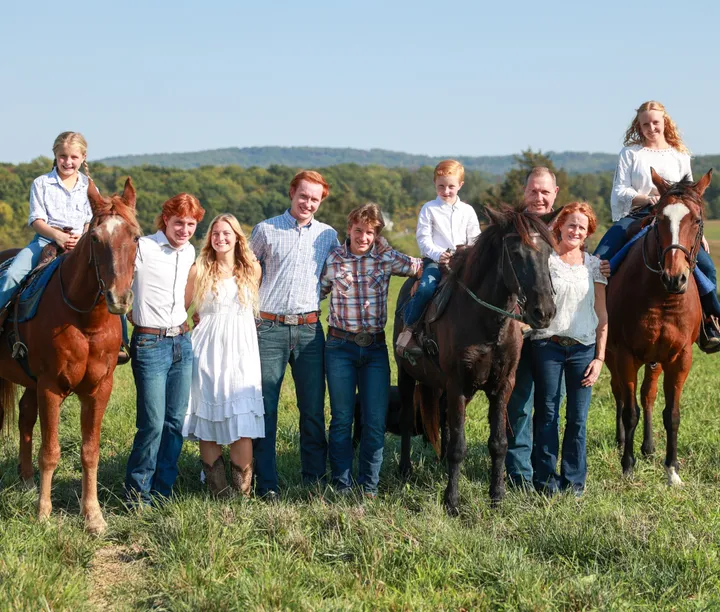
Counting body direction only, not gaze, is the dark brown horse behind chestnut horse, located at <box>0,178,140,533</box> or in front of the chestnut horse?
in front

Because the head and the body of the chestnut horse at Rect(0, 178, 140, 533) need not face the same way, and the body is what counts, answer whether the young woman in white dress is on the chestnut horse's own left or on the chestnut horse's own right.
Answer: on the chestnut horse's own left

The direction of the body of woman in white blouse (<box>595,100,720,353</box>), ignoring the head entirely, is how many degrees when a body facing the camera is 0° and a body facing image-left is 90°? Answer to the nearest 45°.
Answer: approximately 0°

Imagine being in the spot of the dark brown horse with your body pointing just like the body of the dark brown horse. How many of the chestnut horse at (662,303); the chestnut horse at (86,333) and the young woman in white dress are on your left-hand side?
1

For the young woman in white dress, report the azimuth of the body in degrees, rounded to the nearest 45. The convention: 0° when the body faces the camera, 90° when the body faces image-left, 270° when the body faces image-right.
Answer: approximately 0°

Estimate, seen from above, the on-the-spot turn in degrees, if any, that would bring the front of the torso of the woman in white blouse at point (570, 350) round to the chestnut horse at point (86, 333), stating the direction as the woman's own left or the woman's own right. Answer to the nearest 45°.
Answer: approximately 45° to the woman's own right

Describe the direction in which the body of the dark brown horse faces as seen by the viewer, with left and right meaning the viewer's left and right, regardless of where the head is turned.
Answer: facing the viewer and to the right of the viewer

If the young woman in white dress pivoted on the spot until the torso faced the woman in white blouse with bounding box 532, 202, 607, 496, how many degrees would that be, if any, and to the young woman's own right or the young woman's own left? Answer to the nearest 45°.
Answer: approximately 90° to the young woman's own left

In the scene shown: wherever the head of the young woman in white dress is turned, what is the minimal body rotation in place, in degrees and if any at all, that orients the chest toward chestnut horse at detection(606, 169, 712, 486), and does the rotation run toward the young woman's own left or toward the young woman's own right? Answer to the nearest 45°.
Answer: approximately 90° to the young woman's own left
